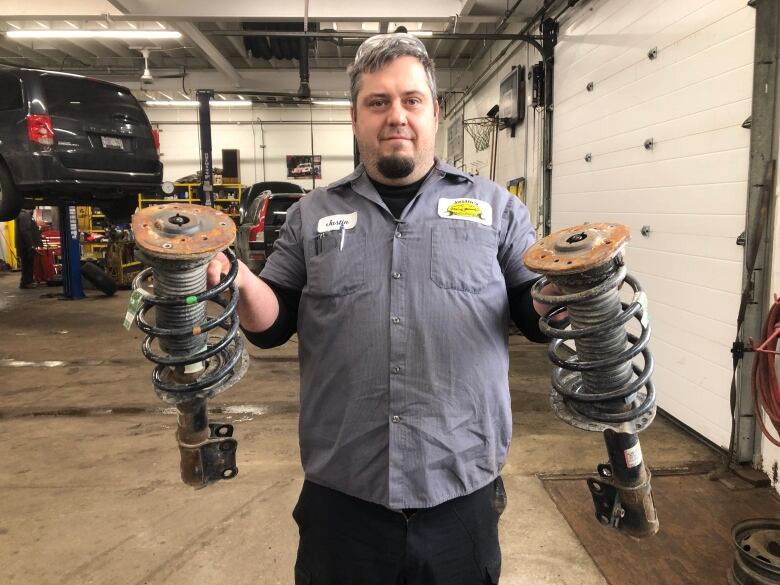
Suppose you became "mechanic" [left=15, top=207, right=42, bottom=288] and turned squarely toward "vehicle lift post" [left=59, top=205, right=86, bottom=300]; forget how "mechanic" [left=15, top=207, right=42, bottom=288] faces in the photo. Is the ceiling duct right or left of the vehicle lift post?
left

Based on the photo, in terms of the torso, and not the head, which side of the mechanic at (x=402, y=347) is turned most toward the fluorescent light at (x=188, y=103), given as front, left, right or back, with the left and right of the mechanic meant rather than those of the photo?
back

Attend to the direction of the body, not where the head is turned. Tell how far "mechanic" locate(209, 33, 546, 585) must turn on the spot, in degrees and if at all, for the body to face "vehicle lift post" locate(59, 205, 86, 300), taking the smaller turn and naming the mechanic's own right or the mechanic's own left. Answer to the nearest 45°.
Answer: approximately 135° to the mechanic's own right

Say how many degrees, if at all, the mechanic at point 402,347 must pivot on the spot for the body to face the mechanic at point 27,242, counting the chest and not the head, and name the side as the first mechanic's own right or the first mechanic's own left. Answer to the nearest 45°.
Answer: approximately 135° to the first mechanic's own right

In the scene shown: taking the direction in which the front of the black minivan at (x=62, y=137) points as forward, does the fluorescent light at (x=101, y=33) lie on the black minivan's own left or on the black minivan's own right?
on the black minivan's own right

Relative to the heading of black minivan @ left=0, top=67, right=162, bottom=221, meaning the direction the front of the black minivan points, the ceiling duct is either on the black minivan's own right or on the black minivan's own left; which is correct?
on the black minivan's own right

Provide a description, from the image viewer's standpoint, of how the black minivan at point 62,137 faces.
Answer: facing away from the viewer and to the left of the viewer

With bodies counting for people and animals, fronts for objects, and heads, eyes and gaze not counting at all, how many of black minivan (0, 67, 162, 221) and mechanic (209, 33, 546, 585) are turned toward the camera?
1

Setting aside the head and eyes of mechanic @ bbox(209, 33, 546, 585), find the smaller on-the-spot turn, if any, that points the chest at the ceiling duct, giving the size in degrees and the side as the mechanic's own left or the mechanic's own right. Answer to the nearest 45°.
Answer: approximately 180°
